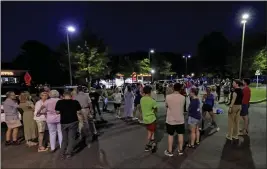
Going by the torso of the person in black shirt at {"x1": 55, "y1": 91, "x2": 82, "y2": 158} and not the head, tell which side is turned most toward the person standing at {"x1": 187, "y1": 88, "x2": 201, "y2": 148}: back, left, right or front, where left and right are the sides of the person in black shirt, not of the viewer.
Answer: right

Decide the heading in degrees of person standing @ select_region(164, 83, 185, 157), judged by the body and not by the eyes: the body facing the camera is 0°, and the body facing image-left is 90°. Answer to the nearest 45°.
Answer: approximately 180°

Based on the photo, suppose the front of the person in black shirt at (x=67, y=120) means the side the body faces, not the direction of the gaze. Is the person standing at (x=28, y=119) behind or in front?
in front

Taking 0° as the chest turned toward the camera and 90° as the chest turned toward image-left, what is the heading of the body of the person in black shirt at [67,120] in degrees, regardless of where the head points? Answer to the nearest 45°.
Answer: approximately 180°
